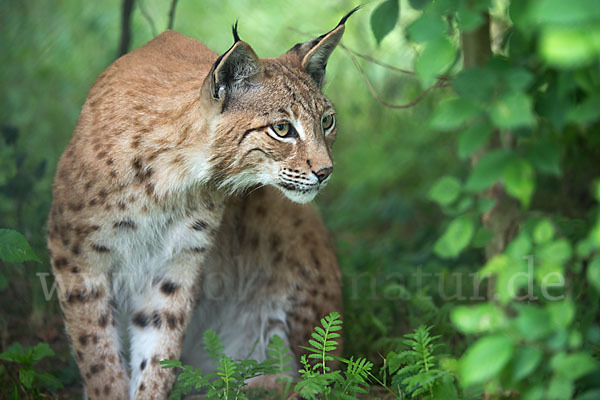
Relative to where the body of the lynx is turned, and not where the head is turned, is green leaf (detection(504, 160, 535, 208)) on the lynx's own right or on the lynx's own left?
on the lynx's own left

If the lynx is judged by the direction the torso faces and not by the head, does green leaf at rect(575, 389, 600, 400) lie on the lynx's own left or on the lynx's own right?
on the lynx's own left

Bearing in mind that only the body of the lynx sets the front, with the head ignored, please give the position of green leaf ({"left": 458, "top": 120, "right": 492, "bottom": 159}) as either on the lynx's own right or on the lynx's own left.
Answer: on the lynx's own left

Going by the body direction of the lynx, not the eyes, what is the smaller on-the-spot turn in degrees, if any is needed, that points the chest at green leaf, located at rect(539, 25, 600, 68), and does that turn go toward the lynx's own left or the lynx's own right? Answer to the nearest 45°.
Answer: approximately 90° to the lynx's own left

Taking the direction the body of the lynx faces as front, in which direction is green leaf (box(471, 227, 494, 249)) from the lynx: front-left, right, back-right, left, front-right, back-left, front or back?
left

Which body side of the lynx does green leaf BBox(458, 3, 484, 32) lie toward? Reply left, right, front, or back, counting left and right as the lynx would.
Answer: left

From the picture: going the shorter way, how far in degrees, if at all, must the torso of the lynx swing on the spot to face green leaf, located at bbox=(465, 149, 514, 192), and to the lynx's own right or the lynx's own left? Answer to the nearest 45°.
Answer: approximately 90° to the lynx's own left

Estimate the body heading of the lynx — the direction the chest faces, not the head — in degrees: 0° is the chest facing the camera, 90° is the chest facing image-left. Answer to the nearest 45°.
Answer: approximately 45°

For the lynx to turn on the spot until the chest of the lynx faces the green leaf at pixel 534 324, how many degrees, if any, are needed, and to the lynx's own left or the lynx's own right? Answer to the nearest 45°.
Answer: approximately 90° to the lynx's own left

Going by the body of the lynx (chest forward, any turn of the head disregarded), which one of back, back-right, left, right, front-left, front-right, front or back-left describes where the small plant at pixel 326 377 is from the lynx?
left

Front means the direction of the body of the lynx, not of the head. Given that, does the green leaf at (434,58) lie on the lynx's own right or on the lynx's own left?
on the lynx's own left

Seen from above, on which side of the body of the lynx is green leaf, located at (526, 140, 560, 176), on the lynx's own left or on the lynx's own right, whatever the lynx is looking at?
on the lynx's own left
